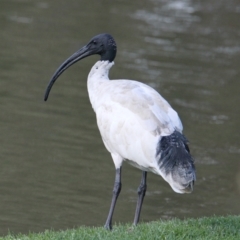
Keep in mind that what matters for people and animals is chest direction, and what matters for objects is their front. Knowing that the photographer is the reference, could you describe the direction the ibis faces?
facing away from the viewer and to the left of the viewer
